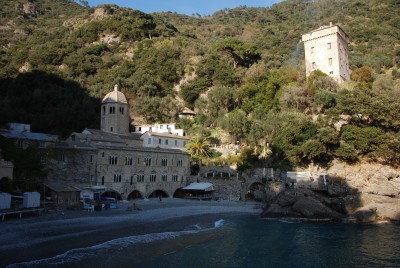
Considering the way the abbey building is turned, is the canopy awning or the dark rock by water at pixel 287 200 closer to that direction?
the dark rock by water

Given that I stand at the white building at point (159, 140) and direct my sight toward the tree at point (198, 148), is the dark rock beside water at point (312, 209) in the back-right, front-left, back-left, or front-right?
front-right

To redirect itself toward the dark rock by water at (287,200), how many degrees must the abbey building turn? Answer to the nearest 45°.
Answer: approximately 45° to its left

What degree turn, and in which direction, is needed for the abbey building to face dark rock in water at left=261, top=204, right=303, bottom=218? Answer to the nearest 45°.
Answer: approximately 45° to its left

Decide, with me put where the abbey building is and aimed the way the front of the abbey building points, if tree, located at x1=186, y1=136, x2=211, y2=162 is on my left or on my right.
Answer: on my left

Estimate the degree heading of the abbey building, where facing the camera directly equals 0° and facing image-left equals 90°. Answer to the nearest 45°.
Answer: approximately 0°

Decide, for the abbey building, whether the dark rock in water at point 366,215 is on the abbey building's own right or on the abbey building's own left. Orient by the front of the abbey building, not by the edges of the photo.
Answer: on the abbey building's own left

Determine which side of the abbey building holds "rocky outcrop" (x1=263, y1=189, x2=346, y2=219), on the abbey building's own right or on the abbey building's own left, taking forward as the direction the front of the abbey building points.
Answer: on the abbey building's own left
